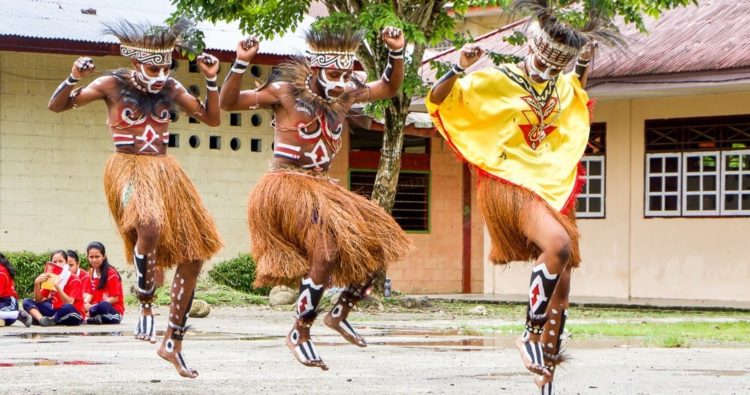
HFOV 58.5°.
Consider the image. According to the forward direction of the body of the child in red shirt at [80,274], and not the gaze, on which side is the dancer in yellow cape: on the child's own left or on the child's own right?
on the child's own left

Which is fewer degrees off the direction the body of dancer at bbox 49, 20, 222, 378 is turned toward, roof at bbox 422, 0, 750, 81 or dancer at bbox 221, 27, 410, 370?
the dancer

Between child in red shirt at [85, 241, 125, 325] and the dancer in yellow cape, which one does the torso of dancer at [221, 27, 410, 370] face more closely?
the dancer in yellow cape

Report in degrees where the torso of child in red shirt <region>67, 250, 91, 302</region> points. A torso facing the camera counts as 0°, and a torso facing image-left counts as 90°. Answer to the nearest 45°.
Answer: approximately 45°
